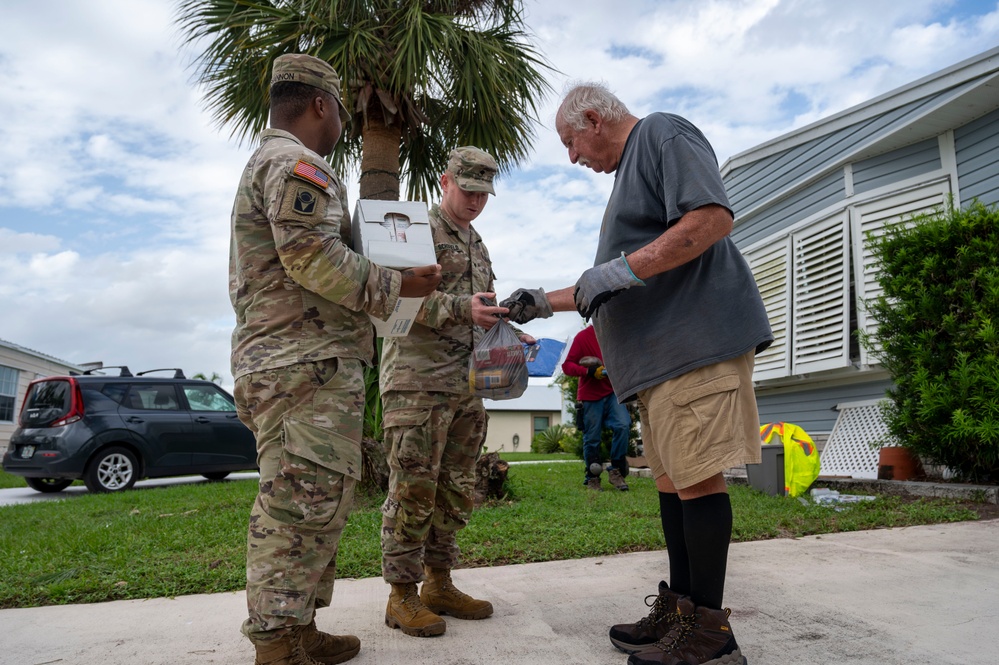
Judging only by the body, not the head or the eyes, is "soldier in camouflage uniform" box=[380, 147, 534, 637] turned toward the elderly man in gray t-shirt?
yes

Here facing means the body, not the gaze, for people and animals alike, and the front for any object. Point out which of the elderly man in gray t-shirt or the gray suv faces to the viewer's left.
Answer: the elderly man in gray t-shirt

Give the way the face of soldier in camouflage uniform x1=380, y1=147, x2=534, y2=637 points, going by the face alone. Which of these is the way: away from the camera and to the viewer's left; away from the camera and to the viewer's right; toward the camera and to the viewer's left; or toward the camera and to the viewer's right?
toward the camera and to the viewer's right

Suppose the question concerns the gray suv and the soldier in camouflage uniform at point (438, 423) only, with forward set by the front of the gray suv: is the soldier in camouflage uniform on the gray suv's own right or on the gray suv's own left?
on the gray suv's own right

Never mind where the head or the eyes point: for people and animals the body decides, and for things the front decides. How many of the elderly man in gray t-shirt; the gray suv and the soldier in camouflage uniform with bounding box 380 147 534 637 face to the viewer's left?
1

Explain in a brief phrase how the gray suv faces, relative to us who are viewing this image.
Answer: facing away from the viewer and to the right of the viewer

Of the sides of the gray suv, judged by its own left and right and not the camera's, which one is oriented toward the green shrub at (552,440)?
front

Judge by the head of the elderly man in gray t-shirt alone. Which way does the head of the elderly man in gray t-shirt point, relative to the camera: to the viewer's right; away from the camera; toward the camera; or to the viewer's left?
to the viewer's left

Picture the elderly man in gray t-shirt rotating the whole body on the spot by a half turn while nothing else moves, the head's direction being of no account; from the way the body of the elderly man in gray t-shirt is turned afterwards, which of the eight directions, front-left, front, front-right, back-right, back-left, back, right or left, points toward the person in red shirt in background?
left

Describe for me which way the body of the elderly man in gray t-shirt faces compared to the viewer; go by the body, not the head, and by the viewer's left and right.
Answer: facing to the left of the viewer

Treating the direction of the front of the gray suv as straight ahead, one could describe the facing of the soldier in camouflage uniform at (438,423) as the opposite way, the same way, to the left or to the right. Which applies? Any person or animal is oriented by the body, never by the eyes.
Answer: to the right

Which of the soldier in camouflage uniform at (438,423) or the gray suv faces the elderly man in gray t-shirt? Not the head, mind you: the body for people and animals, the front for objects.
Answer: the soldier in camouflage uniform
